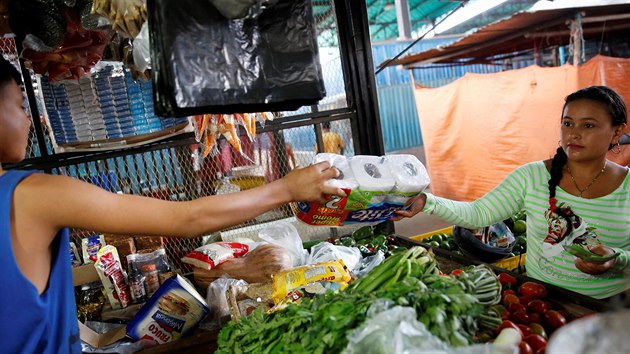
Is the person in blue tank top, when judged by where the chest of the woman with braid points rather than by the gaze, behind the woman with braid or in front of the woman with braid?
in front

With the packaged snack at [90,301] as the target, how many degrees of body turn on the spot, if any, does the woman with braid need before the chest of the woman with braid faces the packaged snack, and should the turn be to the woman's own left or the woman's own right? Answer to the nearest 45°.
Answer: approximately 45° to the woman's own right

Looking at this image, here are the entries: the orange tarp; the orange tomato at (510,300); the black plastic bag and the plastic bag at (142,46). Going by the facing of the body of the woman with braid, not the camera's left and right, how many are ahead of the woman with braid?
3

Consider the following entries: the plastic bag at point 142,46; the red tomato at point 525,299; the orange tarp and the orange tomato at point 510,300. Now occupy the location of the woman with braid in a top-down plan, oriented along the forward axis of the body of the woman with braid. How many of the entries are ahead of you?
3

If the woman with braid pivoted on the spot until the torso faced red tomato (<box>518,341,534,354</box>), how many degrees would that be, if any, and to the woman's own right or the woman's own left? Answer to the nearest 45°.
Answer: approximately 45° to the woman's own left

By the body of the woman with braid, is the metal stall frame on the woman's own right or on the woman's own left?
on the woman's own right

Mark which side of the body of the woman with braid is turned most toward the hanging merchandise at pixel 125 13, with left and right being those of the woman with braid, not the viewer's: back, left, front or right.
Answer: front

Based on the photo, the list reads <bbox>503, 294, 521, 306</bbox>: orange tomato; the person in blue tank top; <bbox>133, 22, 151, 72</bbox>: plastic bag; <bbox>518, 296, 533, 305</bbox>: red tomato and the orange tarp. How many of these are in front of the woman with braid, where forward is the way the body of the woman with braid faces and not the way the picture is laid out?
4

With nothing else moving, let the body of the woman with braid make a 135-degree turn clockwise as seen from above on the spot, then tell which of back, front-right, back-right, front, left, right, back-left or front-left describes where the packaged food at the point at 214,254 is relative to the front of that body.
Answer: left

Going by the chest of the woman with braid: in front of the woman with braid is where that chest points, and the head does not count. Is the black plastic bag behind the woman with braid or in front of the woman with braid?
in front

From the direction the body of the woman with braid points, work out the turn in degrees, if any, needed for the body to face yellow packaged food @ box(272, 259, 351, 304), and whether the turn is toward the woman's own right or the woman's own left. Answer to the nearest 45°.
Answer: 0° — they already face it

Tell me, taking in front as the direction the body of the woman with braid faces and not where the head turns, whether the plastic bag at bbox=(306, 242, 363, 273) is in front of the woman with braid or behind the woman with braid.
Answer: in front

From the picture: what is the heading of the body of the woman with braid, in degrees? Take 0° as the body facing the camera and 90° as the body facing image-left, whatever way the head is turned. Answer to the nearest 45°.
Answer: approximately 45°
